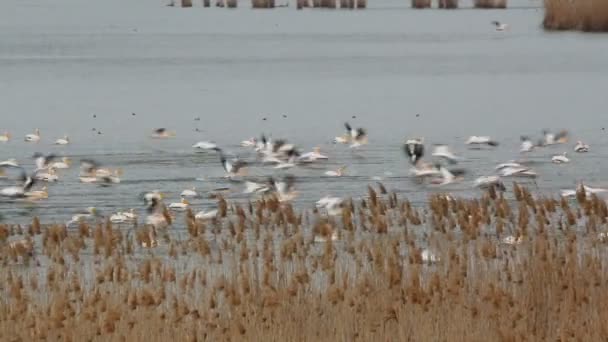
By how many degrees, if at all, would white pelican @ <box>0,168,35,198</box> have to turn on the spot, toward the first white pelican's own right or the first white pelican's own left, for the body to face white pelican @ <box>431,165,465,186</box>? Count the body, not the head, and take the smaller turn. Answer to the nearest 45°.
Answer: approximately 180°

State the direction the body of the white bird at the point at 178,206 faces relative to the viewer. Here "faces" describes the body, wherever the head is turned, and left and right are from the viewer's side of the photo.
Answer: facing to the right of the viewer

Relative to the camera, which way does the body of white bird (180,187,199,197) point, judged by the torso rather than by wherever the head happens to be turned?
to the viewer's right
